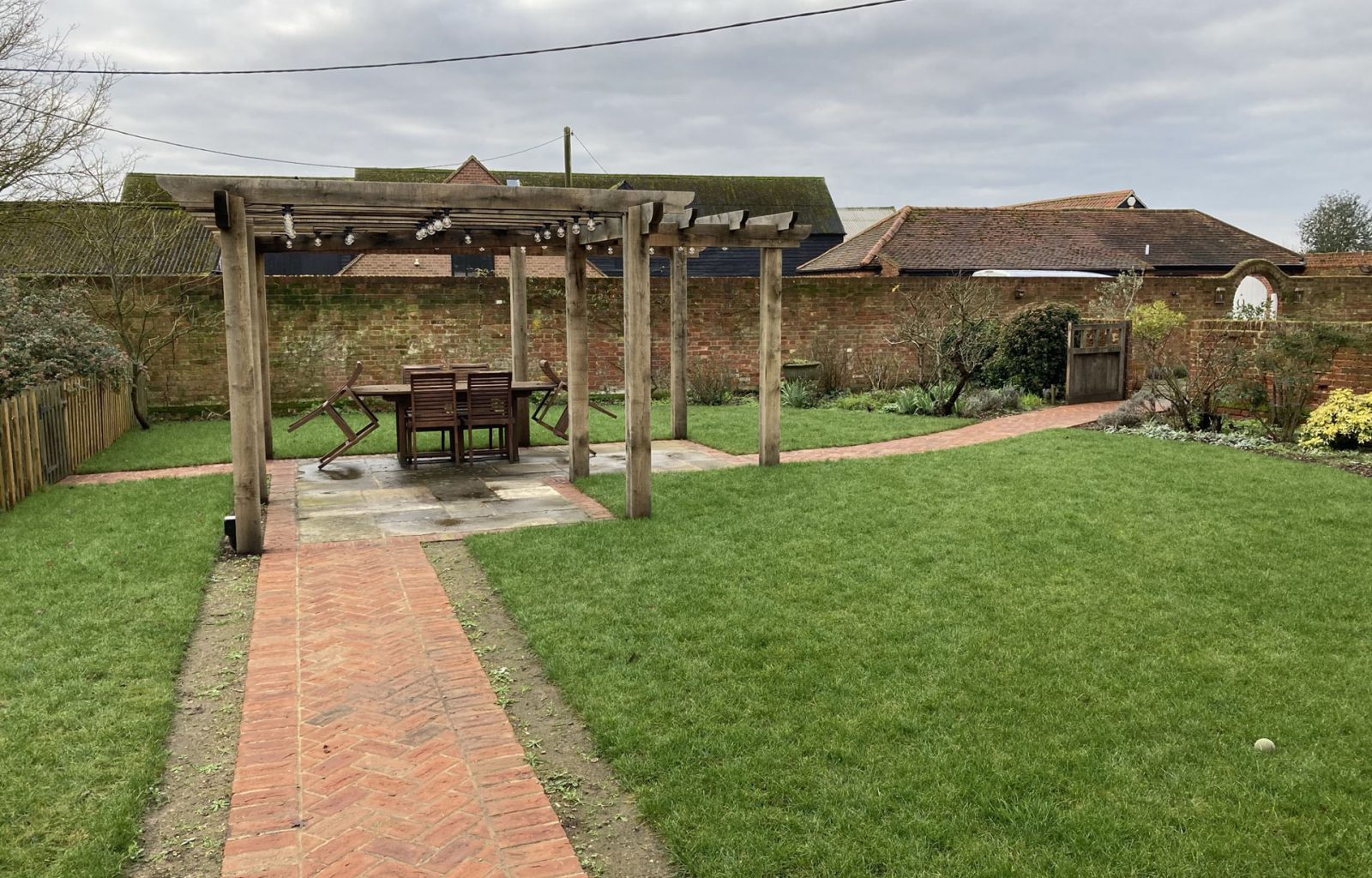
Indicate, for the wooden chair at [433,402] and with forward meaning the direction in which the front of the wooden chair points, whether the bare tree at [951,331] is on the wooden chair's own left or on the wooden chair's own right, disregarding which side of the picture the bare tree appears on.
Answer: on the wooden chair's own right

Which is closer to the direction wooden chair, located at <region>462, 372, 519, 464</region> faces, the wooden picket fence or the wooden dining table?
the wooden dining table

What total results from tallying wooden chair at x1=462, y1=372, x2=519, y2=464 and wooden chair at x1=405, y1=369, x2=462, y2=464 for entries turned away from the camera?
2

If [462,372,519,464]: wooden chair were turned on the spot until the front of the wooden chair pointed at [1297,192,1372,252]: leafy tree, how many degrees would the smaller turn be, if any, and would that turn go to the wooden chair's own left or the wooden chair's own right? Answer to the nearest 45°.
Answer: approximately 45° to the wooden chair's own right

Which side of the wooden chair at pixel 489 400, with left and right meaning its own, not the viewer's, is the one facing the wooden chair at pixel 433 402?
left

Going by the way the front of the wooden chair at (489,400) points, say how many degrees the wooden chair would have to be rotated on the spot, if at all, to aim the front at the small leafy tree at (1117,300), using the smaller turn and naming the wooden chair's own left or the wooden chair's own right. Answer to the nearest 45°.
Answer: approximately 45° to the wooden chair's own right

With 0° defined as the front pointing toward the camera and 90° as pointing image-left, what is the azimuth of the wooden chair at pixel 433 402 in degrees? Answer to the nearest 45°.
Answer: approximately 180°

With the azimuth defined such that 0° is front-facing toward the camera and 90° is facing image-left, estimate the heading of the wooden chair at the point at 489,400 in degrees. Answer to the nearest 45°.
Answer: approximately 180°

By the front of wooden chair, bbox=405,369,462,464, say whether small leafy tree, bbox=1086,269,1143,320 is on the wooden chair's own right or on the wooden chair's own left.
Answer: on the wooden chair's own right

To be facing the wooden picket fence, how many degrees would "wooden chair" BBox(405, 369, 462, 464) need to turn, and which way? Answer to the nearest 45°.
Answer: approximately 90° to its left

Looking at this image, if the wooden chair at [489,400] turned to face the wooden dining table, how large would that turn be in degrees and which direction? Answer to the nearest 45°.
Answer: approximately 45° to its left

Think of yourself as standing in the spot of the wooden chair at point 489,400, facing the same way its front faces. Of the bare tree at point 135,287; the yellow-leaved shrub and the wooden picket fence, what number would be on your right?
1

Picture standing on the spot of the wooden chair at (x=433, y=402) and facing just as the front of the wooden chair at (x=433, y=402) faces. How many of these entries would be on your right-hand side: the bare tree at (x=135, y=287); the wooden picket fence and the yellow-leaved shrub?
1
